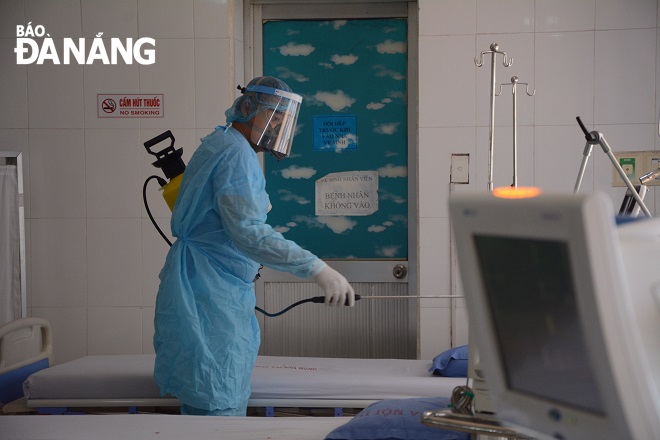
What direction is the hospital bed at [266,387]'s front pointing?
to the viewer's left

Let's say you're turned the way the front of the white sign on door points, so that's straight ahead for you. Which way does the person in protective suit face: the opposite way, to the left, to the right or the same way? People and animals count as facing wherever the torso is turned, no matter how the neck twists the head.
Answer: to the left

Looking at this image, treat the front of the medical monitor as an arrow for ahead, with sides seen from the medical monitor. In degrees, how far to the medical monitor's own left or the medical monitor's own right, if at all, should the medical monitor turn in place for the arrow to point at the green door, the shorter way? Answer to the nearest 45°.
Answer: approximately 135° to the medical monitor's own right

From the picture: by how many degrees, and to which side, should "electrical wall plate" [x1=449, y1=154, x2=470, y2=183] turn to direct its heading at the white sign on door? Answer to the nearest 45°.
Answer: approximately 135° to its right

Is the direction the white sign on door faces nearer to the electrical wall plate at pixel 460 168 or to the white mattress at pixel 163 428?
the white mattress

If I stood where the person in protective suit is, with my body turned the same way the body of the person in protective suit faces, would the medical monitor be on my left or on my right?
on my right

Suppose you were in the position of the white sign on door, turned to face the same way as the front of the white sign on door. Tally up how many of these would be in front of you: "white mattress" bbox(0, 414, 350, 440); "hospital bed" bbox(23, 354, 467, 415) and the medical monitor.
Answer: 3

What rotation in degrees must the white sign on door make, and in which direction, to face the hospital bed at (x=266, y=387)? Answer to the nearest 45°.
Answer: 0° — it already faces it

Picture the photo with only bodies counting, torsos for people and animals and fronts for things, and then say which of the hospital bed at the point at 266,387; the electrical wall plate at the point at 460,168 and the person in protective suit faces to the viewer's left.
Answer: the hospital bed

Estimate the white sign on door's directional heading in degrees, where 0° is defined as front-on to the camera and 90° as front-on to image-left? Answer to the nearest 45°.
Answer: approximately 0°

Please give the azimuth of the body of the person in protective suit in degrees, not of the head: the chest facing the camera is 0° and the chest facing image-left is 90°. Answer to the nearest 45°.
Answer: approximately 270°

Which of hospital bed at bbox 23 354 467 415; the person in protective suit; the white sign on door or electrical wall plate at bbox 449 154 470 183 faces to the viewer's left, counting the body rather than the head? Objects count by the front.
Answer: the hospital bed
